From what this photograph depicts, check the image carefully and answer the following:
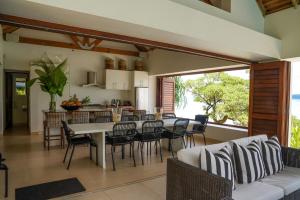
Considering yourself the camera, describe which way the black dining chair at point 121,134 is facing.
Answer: facing away from the viewer and to the left of the viewer

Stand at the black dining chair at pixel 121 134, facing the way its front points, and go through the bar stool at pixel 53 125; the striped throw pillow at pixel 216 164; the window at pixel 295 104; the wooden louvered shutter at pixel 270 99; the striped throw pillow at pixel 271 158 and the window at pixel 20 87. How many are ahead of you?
2

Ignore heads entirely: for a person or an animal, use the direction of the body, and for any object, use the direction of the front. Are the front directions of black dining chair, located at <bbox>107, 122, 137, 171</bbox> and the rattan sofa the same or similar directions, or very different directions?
very different directions

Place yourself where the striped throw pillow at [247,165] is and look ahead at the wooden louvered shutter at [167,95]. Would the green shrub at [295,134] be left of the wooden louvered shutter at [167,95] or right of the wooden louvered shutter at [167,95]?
right

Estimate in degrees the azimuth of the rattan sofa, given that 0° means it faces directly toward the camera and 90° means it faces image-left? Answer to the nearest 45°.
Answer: approximately 315°

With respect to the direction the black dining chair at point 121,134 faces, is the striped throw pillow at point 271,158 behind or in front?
behind

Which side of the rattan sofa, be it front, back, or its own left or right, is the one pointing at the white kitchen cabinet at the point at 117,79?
back

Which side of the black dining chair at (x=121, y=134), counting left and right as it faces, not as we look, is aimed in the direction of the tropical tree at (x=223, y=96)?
right

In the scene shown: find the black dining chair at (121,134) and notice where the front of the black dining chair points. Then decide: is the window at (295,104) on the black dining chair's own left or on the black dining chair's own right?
on the black dining chair's own right

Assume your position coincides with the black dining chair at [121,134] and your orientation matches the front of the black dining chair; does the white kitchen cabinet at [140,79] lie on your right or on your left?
on your right

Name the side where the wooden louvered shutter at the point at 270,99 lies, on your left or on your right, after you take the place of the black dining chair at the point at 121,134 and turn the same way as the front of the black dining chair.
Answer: on your right
